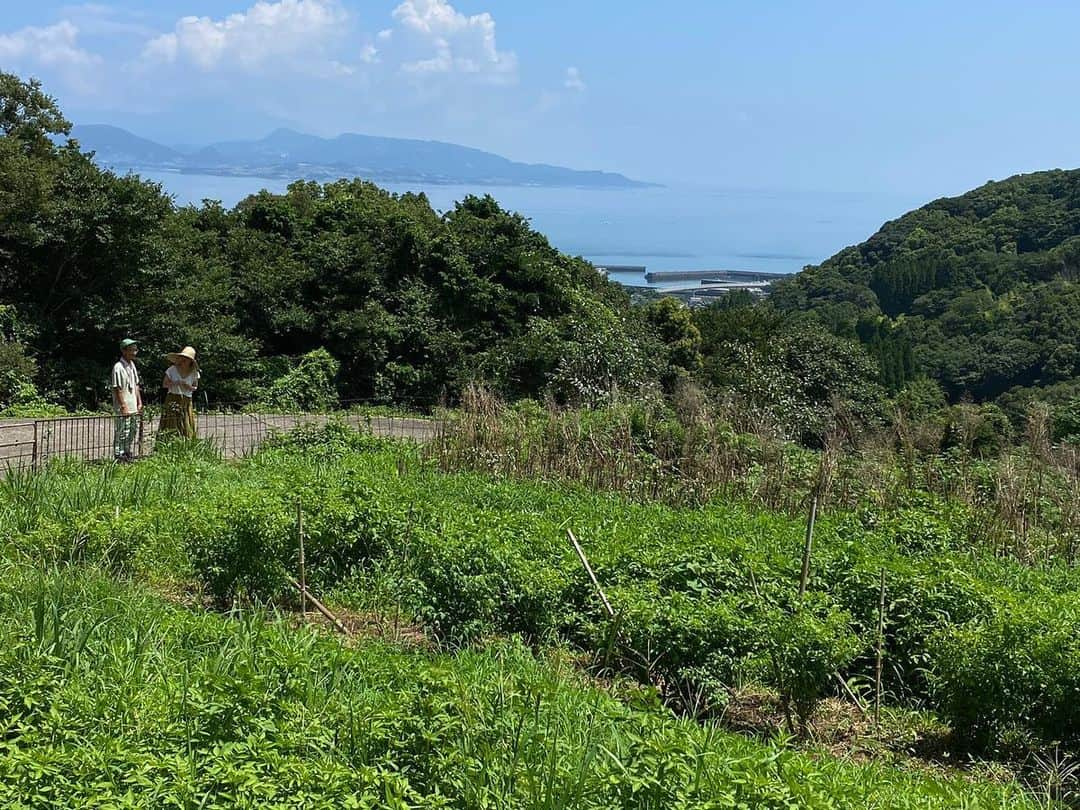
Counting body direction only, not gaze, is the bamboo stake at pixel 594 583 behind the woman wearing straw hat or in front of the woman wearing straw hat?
in front

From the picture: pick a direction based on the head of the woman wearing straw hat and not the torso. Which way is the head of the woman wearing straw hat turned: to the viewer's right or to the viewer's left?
to the viewer's left

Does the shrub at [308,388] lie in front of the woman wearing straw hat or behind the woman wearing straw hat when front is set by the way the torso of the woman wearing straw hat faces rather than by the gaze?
behind

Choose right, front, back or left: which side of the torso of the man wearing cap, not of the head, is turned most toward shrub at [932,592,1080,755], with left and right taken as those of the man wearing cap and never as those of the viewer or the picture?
front

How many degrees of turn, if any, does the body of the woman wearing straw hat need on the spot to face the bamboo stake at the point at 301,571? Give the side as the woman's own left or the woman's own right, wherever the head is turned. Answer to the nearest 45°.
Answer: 0° — they already face it

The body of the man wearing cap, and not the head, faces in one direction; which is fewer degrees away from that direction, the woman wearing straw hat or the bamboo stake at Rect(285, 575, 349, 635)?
the bamboo stake

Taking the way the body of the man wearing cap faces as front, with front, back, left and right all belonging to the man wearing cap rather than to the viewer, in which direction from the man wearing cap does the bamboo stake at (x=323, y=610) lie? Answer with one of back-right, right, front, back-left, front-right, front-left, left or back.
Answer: front-right

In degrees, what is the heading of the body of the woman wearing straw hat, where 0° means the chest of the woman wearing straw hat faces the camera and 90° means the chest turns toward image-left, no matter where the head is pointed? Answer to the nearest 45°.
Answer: approximately 0°

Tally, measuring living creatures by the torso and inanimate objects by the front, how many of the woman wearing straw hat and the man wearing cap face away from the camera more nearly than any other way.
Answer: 0
